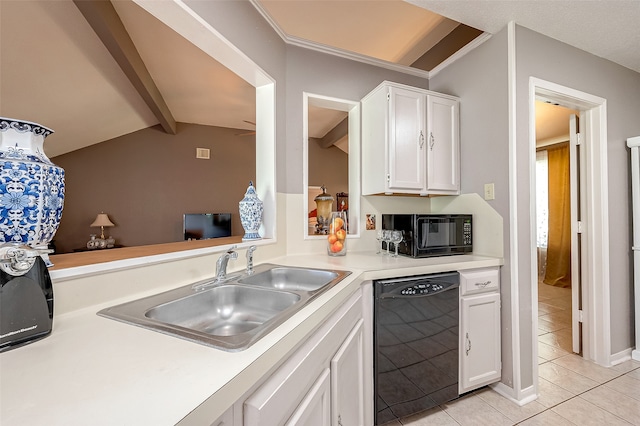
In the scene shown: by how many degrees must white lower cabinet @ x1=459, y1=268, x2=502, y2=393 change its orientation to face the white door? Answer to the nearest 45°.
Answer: approximately 90° to its left

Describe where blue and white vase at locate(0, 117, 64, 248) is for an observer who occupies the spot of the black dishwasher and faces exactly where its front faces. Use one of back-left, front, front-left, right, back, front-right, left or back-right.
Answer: right

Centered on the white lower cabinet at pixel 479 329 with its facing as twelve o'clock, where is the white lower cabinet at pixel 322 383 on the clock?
the white lower cabinet at pixel 322 383 is roughly at 2 o'clock from the white lower cabinet at pixel 479 329.

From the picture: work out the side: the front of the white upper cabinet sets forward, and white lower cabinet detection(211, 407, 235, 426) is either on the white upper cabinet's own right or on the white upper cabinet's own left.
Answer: on the white upper cabinet's own right

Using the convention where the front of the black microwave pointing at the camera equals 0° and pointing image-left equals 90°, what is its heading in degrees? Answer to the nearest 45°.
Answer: approximately 315°

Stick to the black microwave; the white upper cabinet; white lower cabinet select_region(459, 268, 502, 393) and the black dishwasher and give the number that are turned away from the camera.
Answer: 0

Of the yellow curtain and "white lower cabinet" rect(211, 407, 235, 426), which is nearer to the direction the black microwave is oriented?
the white lower cabinet

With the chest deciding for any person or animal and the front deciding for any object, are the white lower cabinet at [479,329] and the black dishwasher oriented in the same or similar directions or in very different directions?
same or similar directions

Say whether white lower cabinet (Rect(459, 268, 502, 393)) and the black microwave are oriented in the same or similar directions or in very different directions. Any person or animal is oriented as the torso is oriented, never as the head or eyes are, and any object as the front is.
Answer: same or similar directions

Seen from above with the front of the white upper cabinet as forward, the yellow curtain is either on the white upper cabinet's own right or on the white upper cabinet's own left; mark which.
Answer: on the white upper cabinet's own left

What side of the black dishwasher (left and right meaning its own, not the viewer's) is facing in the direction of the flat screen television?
back
